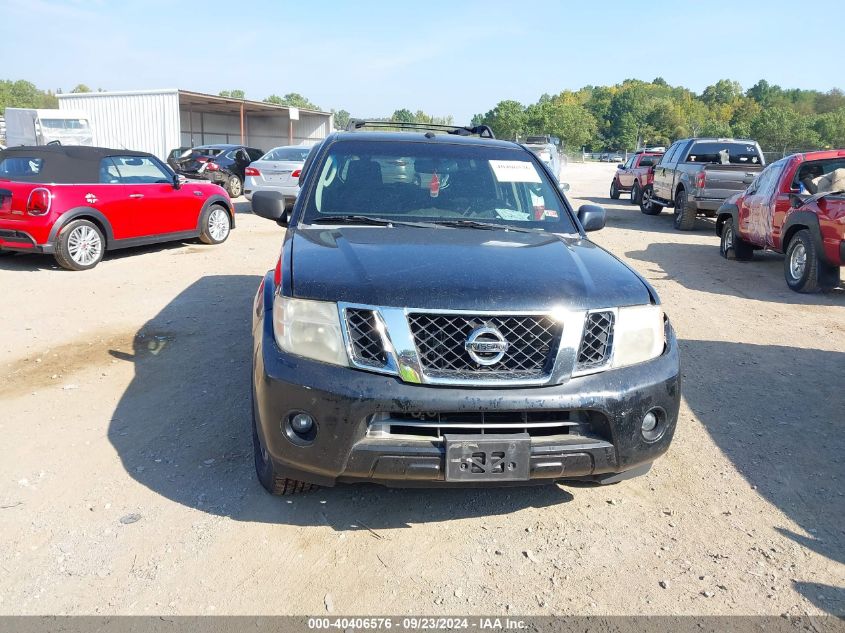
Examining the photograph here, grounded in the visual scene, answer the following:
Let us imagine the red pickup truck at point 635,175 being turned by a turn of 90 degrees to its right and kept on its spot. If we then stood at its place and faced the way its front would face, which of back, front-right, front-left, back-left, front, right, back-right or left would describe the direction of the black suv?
back-right

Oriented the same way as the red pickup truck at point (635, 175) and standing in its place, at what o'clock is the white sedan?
The white sedan is roughly at 9 o'clock from the red pickup truck.

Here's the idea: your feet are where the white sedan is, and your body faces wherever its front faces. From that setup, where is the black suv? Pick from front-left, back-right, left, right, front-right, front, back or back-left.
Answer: back-right

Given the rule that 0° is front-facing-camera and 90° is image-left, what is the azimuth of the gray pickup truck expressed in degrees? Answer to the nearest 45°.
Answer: approximately 135°

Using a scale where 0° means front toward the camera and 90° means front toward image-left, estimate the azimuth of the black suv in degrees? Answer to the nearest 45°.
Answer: approximately 0°

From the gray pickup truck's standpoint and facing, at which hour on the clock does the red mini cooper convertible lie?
The red mini cooper convertible is roughly at 9 o'clock from the gray pickup truck.
